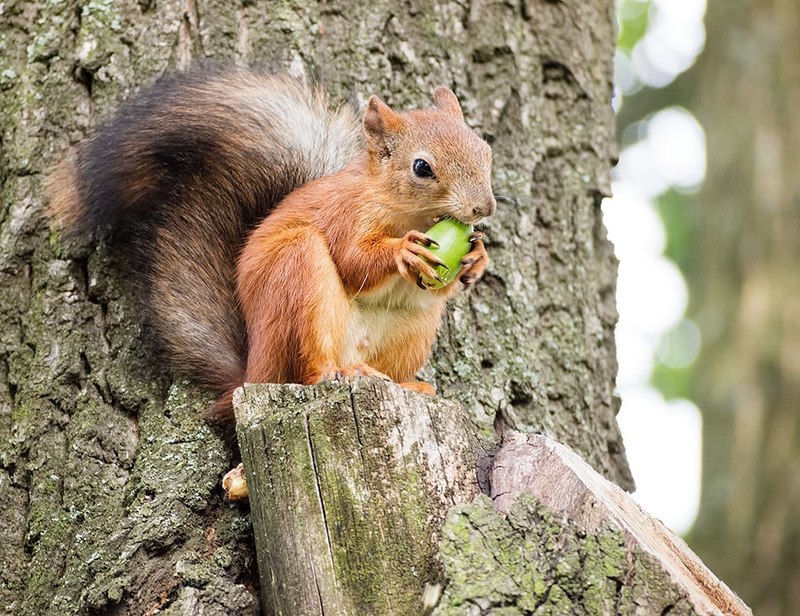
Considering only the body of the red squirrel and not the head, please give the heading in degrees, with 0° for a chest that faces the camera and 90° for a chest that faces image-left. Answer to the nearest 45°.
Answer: approximately 315°

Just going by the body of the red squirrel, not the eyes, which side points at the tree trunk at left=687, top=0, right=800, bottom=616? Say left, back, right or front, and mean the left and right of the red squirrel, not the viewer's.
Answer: left
